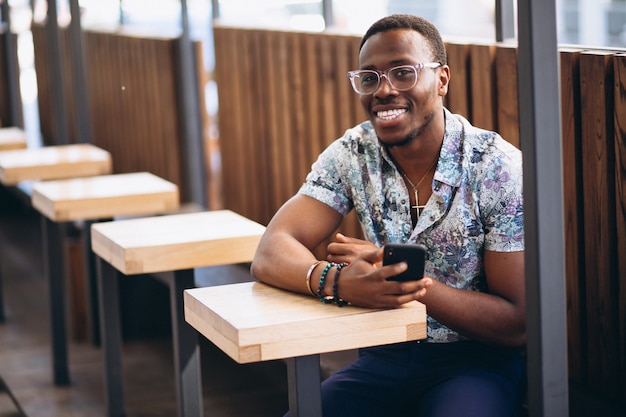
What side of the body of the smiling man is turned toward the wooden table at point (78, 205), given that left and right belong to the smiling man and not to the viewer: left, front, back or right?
right

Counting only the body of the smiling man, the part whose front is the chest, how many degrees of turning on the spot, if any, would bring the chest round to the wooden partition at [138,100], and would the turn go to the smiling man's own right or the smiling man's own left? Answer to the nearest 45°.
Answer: approximately 135° to the smiling man's own right

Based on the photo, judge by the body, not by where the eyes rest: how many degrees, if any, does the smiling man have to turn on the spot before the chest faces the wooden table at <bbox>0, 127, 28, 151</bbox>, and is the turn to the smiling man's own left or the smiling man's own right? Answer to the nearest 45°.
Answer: approximately 90° to the smiling man's own right

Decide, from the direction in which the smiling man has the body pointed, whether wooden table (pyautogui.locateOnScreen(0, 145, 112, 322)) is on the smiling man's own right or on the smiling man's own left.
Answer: on the smiling man's own right

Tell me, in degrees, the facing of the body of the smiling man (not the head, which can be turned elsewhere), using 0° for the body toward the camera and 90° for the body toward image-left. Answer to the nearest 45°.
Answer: approximately 45°

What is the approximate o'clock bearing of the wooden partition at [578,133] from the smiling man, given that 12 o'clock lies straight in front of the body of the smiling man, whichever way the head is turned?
The wooden partition is roughly at 6 o'clock from the smiling man.
